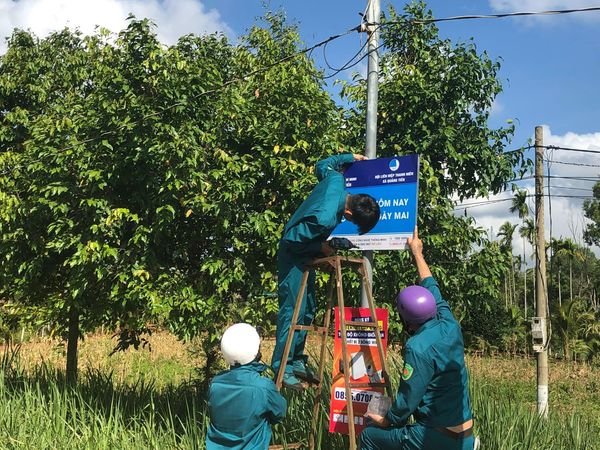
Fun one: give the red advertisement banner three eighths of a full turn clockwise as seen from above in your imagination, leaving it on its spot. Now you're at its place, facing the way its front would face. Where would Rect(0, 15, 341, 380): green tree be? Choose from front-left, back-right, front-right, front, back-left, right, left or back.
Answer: front

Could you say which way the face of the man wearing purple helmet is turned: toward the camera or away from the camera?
away from the camera

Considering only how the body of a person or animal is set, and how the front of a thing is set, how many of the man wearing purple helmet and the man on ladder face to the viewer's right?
1

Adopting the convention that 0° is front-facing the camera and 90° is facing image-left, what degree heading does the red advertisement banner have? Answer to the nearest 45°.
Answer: approximately 0°

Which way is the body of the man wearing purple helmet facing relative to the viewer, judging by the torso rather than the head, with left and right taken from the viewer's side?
facing away from the viewer and to the left of the viewer

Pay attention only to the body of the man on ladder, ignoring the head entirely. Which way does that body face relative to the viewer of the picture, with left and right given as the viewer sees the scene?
facing to the right of the viewer

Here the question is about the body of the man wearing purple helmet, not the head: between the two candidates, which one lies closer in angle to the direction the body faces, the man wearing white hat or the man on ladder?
the man on ladder

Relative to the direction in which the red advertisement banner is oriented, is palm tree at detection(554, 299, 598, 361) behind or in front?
behind

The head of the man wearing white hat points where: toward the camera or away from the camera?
away from the camera

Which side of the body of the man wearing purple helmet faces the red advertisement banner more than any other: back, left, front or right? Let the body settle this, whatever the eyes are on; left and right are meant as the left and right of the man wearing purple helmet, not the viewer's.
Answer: front

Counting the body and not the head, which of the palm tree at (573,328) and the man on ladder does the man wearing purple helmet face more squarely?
the man on ladder

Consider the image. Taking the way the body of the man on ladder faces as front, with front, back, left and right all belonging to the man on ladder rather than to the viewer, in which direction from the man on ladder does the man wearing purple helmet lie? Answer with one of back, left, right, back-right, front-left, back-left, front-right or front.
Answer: front-right
